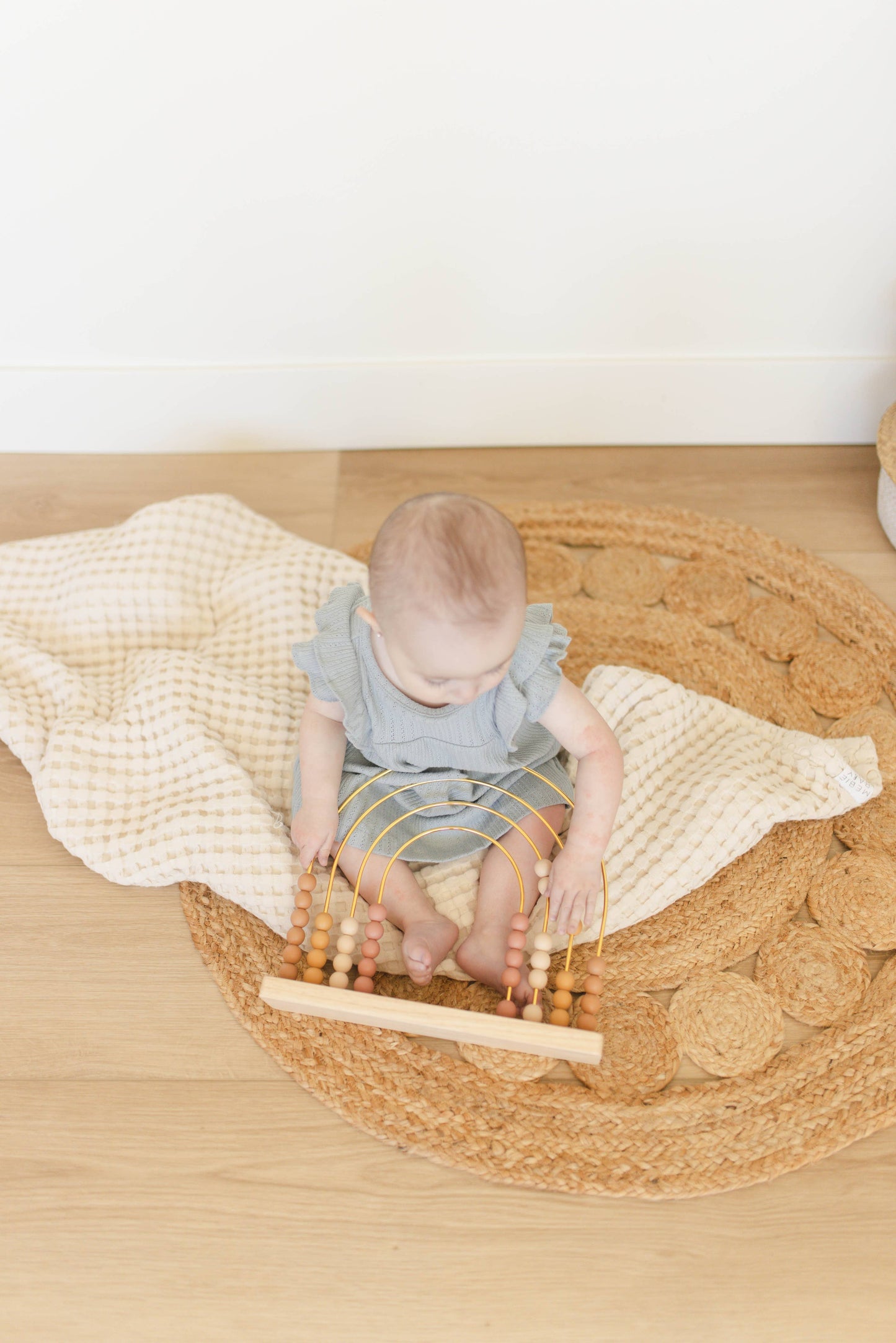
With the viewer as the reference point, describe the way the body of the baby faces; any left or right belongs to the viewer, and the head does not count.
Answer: facing the viewer
